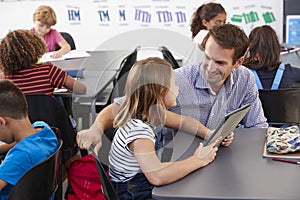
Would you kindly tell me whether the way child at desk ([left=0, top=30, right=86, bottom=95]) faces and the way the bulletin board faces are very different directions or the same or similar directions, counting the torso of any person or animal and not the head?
very different directions

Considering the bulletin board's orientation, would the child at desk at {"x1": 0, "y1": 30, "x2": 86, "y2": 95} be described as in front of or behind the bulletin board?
in front

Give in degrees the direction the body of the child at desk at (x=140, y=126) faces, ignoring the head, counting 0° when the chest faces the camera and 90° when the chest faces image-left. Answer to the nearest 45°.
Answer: approximately 270°

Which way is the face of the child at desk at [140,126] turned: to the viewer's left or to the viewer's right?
to the viewer's right

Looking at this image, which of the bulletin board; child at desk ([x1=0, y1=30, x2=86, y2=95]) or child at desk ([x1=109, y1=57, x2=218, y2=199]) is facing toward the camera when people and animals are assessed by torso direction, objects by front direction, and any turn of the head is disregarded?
the bulletin board

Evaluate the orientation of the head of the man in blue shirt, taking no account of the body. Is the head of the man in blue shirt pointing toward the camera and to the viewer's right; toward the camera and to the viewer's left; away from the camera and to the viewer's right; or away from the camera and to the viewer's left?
toward the camera and to the viewer's left

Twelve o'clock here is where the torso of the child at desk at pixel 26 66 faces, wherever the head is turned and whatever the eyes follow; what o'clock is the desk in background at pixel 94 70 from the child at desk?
The desk in background is roughly at 1 o'clock from the child at desk.

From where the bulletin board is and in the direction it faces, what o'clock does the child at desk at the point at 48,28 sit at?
The child at desk is roughly at 1 o'clock from the bulletin board.
